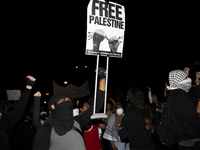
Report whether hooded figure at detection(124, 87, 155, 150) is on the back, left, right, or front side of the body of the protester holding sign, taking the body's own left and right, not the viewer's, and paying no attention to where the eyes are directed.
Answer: left

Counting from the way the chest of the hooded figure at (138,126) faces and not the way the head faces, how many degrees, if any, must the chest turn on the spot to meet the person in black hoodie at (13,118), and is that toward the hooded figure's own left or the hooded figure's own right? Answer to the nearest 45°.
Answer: approximately 90° to the hooded figure's own right
